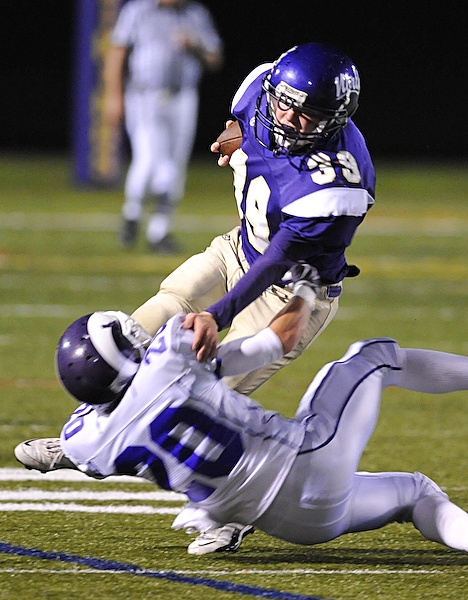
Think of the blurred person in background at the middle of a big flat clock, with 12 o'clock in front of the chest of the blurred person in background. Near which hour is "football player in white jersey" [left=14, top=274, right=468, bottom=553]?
The football player in white jersey is roughly at 12 o'clock from the blurred person in background.

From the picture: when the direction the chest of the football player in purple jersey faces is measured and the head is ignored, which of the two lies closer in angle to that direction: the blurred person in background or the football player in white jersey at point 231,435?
the football player in white jersey

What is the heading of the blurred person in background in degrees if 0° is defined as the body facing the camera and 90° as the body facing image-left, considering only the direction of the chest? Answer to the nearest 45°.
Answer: approximately 0°

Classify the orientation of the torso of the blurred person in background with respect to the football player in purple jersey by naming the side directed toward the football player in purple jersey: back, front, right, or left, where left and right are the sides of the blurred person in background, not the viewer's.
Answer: front

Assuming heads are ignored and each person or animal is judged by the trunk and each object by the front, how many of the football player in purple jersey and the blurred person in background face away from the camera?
0
